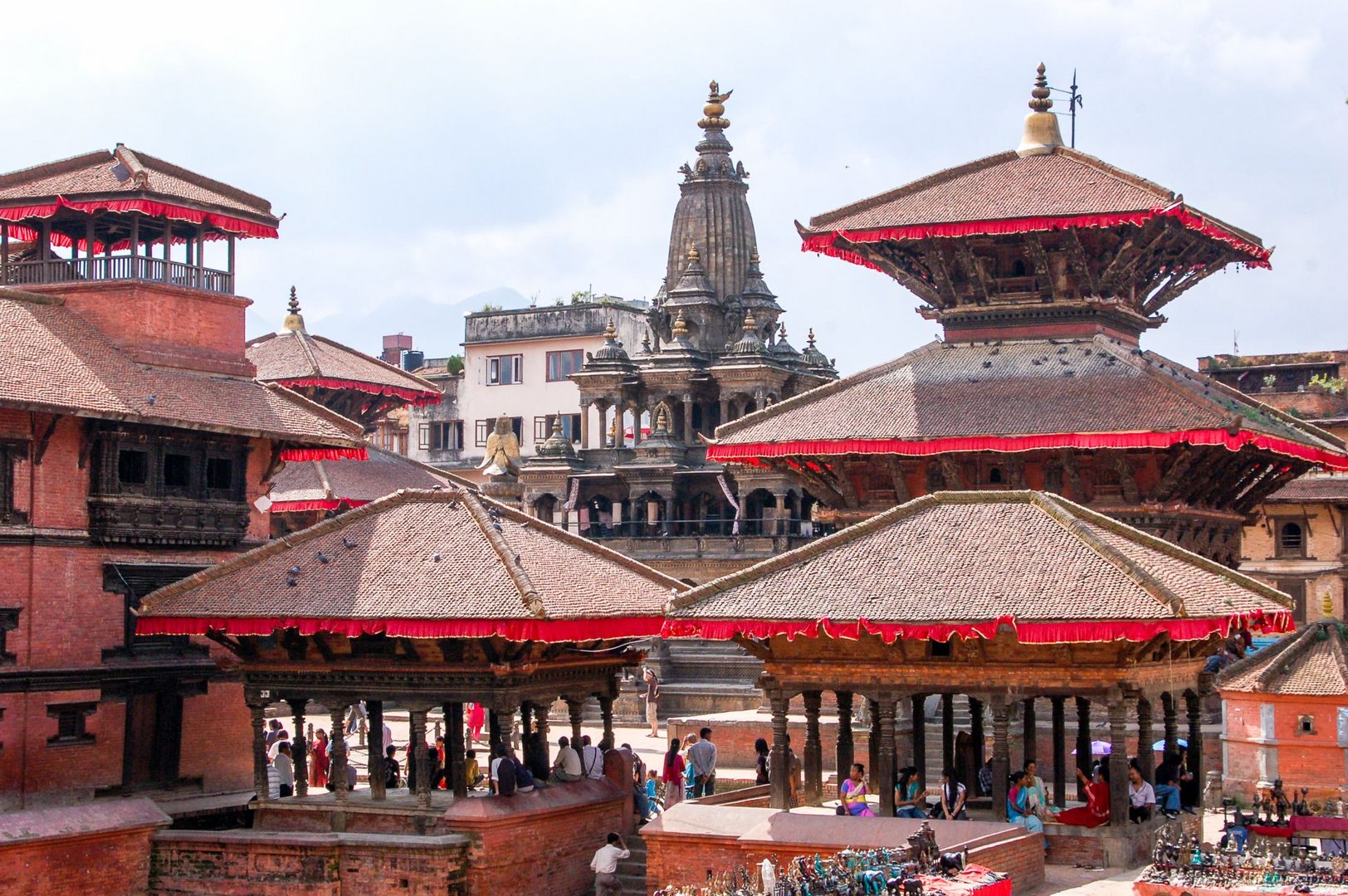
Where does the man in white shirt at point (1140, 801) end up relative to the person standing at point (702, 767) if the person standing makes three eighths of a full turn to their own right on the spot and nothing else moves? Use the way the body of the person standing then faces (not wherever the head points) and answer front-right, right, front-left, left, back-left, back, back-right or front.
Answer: front

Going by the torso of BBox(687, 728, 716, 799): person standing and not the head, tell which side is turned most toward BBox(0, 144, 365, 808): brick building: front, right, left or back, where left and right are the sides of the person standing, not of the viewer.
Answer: left

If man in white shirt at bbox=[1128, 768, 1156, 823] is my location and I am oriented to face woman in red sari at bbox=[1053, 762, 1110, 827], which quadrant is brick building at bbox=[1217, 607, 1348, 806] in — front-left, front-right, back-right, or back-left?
back-right

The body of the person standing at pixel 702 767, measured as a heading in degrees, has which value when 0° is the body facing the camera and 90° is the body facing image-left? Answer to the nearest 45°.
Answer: approximately 180°

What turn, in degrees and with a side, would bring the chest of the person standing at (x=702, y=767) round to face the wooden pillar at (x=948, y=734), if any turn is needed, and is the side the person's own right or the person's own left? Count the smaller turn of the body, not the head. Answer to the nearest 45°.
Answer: approximately 135° to the person's own right

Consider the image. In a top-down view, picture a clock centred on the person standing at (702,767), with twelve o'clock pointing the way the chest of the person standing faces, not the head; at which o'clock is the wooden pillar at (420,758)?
The wooden pillar is roughly at 8 o'clock from the person standing.

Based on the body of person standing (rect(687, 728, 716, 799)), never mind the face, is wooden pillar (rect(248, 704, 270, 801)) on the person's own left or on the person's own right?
on the person's own left

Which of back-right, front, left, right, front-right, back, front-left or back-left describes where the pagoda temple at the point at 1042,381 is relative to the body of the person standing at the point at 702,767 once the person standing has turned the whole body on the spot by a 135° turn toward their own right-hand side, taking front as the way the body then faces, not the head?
left

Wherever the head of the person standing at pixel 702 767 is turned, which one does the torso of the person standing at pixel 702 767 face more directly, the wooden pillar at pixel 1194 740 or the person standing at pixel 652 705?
the person standing

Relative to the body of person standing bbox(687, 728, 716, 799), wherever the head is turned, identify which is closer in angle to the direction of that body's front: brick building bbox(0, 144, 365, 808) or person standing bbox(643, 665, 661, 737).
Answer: the person standing

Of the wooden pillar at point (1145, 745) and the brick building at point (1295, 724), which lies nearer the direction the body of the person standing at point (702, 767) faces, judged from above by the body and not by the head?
the brick building

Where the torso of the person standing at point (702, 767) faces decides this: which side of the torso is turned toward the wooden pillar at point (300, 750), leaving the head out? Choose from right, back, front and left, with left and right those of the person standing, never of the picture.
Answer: left

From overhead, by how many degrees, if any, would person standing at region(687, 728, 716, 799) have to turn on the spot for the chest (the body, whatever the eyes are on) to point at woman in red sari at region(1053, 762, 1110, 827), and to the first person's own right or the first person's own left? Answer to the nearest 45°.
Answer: approximately 135° to the first person's own right

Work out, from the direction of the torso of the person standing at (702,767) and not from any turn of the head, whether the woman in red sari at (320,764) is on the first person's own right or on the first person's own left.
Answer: on the first person's own left

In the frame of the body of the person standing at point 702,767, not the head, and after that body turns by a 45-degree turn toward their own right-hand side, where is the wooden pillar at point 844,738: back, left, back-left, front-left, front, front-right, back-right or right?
right

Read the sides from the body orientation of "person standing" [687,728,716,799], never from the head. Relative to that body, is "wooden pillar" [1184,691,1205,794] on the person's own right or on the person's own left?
on the person's own right

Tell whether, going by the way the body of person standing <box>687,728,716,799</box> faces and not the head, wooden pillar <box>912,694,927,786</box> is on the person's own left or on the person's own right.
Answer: on the person's own right
